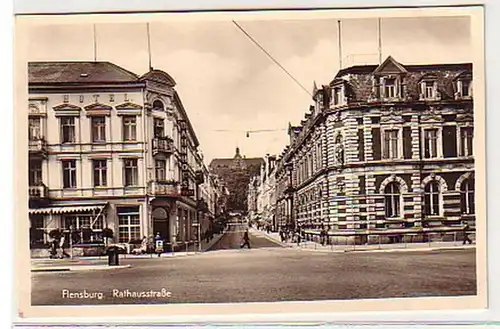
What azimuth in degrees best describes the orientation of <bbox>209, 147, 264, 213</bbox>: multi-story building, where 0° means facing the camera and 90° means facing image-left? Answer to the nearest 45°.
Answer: approximately 0°
